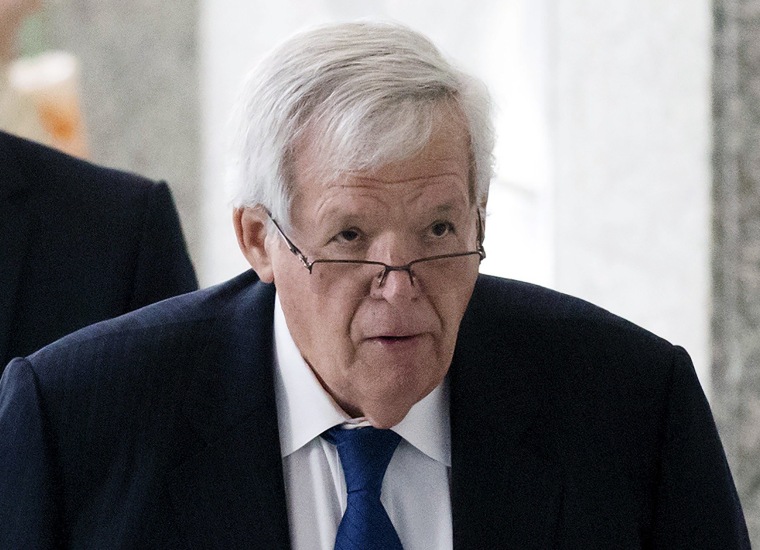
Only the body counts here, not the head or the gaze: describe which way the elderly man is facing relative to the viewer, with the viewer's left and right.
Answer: facing the viewer
